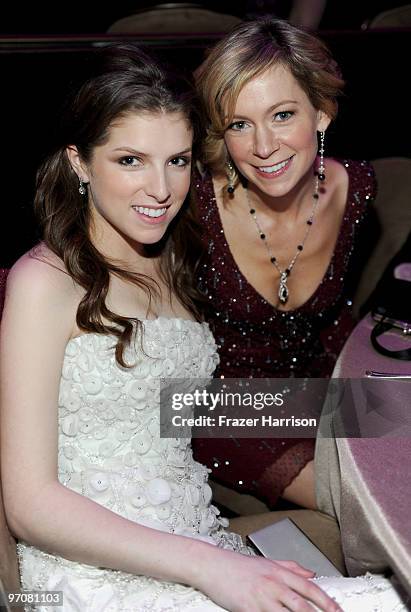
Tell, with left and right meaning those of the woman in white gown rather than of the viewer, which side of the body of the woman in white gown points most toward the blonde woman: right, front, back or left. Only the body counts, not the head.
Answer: left

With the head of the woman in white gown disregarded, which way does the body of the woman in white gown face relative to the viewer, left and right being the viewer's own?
facing the viewer and to the right of the viewer

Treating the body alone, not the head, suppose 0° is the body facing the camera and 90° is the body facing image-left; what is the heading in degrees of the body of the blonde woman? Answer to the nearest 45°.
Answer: approximately 0°

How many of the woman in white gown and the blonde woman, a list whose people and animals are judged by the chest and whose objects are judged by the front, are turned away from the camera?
0

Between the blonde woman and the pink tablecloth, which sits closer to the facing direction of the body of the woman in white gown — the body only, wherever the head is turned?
the pink tablecloth
